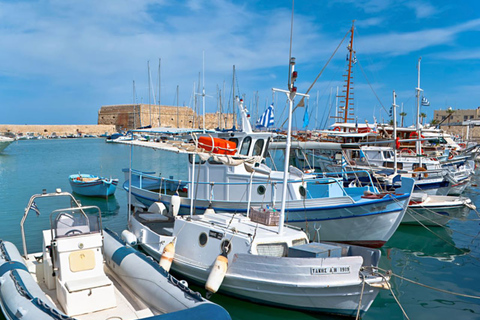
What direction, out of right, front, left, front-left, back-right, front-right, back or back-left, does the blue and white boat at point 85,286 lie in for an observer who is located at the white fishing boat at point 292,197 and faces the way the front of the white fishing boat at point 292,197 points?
right

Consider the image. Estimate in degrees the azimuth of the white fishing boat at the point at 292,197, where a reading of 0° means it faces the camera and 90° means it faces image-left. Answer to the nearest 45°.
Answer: approximately 315°
